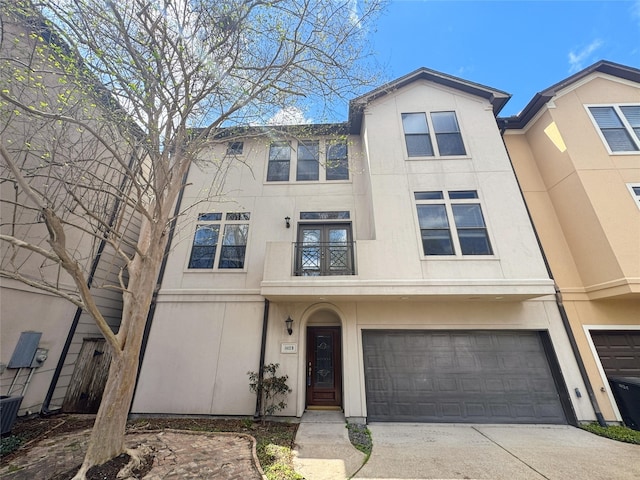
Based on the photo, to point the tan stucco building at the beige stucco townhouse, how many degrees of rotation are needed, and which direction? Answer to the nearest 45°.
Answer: approximately 45° to its right

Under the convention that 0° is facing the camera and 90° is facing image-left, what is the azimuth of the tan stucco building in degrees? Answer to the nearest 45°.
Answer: approximately 0°

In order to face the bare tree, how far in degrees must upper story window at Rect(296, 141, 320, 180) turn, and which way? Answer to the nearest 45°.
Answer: approximately 45° to its right

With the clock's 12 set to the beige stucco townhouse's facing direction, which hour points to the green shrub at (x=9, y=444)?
The green shrub is roughly at 2 o'clock from the beige stucco townhouse.

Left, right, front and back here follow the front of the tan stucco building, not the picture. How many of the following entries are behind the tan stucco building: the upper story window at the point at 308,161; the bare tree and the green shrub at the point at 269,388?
0

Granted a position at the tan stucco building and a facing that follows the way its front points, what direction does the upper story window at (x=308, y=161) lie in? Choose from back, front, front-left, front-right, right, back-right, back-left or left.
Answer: front-right

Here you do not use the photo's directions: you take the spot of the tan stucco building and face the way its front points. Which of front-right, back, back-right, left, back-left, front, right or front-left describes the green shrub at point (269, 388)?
front-right

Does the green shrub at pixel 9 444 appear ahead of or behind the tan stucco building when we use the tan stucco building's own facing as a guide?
ahead

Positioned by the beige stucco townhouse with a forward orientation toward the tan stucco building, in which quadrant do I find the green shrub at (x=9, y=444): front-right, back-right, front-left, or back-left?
back-right

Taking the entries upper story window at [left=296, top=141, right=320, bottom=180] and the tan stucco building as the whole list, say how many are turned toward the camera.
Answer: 2

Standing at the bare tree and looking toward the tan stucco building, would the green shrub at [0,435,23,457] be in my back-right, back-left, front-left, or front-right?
back-left

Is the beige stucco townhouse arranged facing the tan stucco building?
no

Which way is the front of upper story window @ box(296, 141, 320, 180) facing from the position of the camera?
facing the viewer

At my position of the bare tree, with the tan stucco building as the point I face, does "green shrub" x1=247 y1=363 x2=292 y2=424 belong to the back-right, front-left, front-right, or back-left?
front-left
